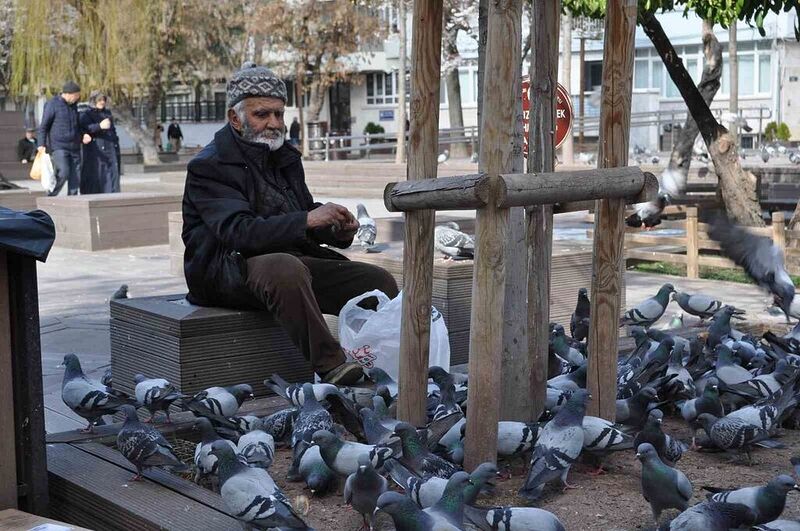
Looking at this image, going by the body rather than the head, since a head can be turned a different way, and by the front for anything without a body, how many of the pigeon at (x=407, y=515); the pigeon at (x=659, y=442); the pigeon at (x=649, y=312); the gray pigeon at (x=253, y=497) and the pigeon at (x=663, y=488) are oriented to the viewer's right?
1

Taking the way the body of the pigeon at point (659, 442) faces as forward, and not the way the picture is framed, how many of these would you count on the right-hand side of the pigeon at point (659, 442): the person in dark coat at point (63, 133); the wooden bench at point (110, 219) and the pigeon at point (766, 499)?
2

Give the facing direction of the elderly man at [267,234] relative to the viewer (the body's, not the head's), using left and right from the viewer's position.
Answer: facing the viewer and to the right of the viewer

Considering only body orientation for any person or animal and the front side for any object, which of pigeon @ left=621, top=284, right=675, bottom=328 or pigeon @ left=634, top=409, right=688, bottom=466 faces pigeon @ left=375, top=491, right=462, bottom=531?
pigeon @ left=634, top=409, right=688, bottom=466

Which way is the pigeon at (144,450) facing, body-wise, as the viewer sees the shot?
to the viewer's left

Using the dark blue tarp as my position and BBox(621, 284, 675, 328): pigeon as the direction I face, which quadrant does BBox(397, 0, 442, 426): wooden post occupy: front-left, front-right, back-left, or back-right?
front-right

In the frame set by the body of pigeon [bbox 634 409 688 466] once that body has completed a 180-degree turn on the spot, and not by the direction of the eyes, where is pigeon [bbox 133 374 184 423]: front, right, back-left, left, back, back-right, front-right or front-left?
back-left

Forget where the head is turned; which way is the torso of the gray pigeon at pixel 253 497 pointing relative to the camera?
to the viewer's left

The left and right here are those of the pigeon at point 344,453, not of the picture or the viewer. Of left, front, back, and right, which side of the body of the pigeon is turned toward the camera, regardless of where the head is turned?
left

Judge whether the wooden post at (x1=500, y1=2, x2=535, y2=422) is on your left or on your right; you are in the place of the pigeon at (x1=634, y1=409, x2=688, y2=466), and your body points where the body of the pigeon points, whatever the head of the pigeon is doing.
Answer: on your right
